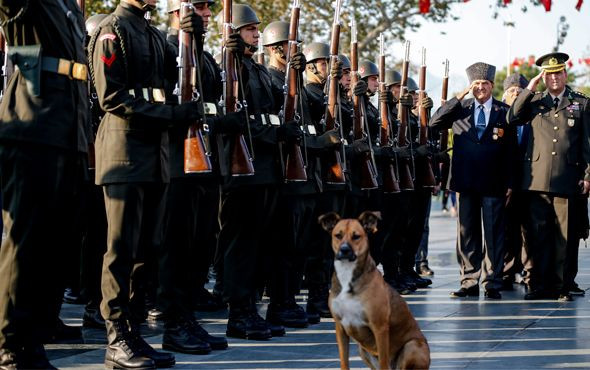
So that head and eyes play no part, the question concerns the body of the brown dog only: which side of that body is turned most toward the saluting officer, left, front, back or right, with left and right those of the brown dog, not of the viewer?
back

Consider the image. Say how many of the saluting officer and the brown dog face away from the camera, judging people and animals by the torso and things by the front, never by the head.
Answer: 0

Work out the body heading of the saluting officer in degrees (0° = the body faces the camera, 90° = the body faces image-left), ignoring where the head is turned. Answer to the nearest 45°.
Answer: approximately 0°

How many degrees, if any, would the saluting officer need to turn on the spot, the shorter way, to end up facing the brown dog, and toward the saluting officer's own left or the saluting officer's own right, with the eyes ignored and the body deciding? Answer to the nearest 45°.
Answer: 0° — they already face it

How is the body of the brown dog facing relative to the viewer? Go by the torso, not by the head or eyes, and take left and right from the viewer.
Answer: facing the viewer and to the left of the viewer
